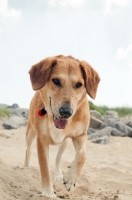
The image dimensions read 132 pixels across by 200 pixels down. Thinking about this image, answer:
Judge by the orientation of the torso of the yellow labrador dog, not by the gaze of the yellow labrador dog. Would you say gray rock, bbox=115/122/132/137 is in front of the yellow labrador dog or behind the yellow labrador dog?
behind

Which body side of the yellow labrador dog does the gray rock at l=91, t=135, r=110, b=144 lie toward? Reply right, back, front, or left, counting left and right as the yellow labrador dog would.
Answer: back

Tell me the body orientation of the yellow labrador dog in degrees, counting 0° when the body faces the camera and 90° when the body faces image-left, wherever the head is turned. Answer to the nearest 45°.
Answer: approximately 0°

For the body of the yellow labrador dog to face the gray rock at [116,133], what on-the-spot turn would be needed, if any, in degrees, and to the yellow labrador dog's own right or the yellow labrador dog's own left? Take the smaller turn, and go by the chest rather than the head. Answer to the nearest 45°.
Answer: approximately 180°

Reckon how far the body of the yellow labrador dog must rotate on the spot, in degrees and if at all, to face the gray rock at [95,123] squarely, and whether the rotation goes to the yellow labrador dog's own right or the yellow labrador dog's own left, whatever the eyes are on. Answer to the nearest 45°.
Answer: approximately 180°

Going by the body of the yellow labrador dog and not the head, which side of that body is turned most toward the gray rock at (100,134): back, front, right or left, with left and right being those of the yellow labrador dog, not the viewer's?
back

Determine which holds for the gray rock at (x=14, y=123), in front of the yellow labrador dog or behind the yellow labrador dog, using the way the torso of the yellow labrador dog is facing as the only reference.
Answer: behind
